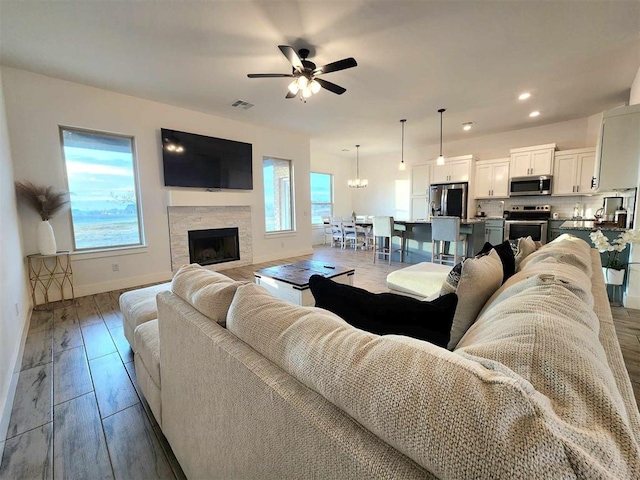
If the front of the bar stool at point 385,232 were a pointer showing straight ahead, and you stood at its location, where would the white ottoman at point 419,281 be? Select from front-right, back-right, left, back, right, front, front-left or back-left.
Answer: back-right

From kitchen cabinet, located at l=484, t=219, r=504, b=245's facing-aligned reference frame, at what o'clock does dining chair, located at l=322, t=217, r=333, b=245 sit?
The dining chair is roughly at 3 o'clock from the kitchen cabinet.

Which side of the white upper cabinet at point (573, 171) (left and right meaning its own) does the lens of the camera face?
front

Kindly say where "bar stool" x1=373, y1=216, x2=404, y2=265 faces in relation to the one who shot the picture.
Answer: facing away from the viewer and to the right of the viewer

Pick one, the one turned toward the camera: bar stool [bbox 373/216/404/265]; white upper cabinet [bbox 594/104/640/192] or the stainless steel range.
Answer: the stainless steel range

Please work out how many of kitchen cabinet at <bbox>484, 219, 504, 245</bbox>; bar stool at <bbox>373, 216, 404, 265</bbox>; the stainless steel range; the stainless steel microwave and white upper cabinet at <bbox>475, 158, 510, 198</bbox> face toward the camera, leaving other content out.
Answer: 4

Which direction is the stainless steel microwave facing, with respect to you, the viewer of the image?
facing the viewer

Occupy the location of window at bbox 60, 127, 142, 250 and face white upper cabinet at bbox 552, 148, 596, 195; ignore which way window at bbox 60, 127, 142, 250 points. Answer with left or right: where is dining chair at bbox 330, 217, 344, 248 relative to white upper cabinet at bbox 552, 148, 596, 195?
left

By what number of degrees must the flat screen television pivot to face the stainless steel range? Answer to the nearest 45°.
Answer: approximately 45° to its left

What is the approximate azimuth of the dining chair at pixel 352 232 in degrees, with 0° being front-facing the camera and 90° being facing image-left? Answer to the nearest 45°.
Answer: approximately 225°

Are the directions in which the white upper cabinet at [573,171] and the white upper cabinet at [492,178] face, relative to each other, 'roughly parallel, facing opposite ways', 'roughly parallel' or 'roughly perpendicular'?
roughly parallel

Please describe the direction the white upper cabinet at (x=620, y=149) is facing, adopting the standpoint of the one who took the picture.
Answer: facing to the left of the viewer

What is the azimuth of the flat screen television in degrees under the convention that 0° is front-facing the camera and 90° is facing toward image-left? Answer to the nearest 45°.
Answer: approximately 315°

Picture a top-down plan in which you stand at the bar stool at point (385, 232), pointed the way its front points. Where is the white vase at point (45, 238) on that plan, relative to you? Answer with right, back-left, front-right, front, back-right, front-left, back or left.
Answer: back

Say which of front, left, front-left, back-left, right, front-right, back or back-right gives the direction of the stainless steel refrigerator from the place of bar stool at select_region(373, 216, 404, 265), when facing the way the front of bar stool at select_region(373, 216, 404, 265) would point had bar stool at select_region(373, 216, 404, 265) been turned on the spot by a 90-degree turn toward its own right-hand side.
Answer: left

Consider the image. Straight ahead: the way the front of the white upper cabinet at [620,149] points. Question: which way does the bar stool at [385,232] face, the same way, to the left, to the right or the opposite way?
to the right

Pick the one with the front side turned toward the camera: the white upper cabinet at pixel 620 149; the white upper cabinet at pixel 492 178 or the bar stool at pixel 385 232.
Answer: the white upper cabinet at pixel 492 178

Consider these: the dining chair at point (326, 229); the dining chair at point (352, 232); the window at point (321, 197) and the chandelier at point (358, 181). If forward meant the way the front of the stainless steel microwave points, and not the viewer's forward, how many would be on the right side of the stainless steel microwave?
4

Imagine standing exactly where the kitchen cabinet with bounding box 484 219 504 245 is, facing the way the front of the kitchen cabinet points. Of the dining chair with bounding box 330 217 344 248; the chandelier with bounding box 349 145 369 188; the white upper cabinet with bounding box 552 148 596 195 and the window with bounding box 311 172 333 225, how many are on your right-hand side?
3

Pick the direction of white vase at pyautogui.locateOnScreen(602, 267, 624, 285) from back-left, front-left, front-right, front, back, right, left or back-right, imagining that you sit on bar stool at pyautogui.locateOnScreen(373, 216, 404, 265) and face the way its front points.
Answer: right
